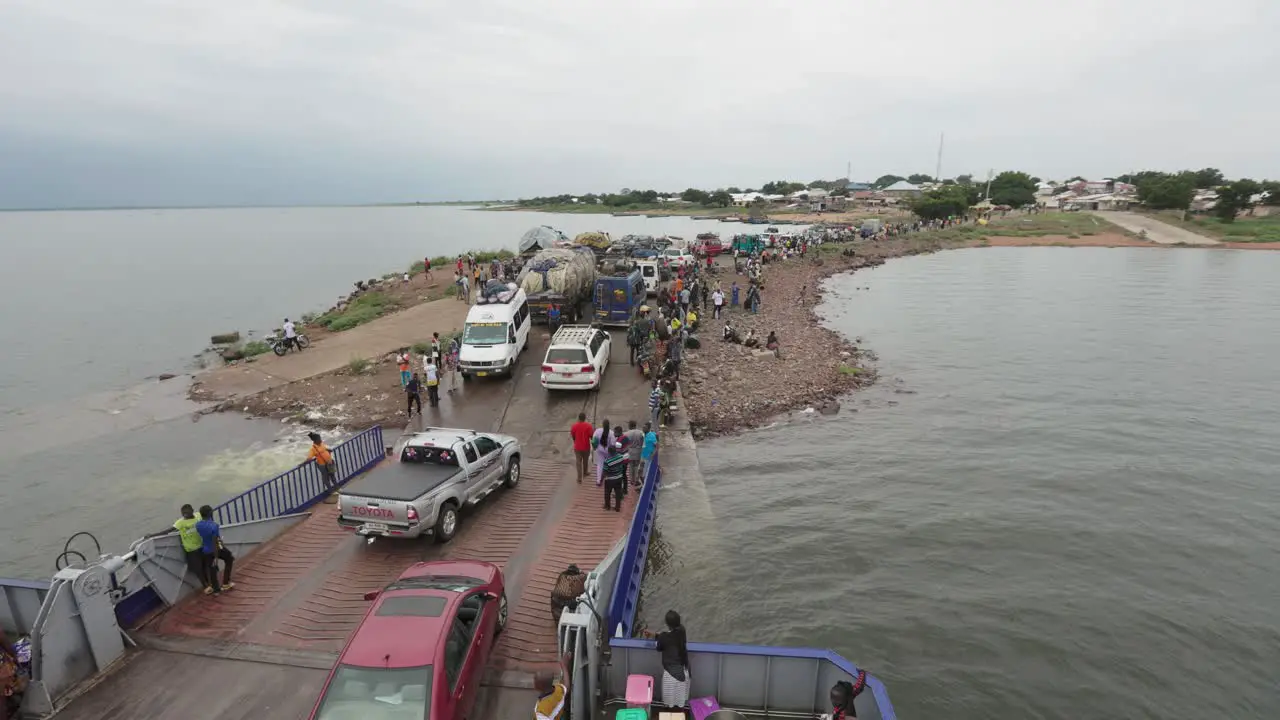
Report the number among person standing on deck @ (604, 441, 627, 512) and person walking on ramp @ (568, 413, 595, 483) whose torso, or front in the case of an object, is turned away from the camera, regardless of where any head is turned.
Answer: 2

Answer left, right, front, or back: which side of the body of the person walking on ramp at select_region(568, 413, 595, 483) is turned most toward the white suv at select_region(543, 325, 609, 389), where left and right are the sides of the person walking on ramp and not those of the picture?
front

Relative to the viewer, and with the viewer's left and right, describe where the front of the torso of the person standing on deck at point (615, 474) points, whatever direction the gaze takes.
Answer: facing away from the viewer

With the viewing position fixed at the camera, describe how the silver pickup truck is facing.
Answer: facing away from the viewer and to the right of the viewer

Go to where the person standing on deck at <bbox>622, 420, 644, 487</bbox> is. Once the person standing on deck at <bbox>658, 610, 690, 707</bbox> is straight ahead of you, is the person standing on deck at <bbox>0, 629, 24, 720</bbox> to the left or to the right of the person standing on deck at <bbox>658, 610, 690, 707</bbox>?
right

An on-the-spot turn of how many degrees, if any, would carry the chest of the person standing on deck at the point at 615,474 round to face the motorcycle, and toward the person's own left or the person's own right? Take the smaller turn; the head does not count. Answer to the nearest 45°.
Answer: approximately 45° to the person's own left

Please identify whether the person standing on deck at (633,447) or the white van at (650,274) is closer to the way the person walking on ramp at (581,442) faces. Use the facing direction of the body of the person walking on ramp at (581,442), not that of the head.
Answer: the white van

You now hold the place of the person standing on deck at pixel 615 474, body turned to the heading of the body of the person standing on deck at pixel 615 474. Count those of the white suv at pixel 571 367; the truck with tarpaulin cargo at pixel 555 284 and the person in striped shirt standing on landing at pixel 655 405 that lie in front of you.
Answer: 3

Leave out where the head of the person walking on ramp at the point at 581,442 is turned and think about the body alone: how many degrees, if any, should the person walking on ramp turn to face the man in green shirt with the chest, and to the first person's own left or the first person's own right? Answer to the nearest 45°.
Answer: approximately 135° to the first person's own left

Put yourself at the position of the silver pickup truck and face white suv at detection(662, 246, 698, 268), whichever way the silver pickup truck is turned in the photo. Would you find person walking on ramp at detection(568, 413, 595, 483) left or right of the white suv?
right

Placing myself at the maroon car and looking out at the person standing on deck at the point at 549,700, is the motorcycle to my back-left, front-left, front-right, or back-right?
back-left

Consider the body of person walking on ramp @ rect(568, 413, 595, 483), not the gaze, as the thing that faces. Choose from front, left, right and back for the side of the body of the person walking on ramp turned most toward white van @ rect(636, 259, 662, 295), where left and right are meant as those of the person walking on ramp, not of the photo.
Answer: front

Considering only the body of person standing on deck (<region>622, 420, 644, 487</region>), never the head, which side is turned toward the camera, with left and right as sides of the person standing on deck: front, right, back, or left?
back

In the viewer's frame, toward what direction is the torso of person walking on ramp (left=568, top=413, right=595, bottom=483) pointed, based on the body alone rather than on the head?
away from the camera

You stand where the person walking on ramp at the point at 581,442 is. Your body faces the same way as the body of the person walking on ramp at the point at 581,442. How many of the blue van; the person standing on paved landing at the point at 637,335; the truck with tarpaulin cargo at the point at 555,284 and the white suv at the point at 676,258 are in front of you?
4

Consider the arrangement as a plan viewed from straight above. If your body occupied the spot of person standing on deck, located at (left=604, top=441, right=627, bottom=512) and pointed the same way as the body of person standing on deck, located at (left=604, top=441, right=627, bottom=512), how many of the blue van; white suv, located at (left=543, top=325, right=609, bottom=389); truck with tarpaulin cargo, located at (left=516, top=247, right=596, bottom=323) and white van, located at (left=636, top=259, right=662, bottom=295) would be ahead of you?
4

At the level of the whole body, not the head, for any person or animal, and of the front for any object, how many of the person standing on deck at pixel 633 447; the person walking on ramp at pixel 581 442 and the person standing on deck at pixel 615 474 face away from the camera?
3
